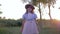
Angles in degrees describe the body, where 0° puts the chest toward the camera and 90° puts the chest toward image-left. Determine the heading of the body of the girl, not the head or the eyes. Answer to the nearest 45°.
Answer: approximately 0°
